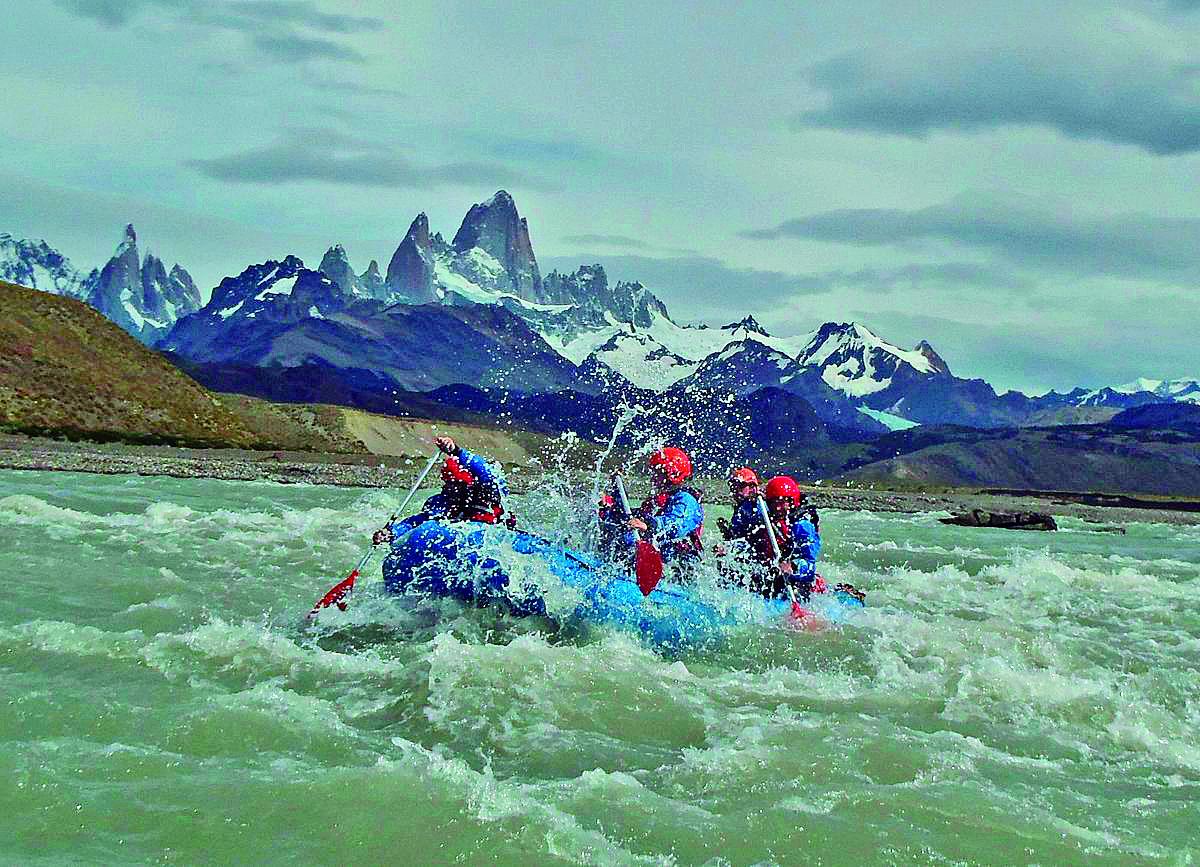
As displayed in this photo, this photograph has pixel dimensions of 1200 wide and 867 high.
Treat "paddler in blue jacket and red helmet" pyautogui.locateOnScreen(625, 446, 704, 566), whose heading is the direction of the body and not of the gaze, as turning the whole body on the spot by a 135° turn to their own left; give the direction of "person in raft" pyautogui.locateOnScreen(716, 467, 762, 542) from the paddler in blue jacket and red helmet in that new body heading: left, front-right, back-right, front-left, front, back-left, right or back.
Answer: front-left

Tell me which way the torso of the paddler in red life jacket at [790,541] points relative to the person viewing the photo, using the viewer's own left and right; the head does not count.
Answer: facing the viewer and to the left of the viewer

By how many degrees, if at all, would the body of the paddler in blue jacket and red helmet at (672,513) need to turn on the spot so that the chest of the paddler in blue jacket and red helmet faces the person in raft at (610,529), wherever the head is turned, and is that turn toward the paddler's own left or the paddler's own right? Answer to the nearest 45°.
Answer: approximately 90° to the paddler's own right

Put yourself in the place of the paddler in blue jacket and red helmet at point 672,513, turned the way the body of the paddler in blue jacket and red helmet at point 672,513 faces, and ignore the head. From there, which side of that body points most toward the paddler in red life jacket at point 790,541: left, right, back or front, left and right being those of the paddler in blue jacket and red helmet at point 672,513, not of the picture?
back

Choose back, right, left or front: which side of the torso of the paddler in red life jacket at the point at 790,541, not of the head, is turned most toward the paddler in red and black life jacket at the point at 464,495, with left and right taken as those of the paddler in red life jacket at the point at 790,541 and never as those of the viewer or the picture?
front

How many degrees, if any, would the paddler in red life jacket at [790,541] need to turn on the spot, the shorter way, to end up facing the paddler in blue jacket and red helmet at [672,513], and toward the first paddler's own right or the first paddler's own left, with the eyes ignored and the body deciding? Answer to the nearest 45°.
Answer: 0° — they already face them

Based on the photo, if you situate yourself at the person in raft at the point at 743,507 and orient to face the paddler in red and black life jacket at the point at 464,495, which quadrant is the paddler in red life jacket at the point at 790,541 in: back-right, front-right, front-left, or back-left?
back-left

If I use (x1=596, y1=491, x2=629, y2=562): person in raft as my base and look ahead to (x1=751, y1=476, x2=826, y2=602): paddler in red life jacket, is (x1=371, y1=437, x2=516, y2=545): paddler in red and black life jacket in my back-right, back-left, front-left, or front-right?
back-right

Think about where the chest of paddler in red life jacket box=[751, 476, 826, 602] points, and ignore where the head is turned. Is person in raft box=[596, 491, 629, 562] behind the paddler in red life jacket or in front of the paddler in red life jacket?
in front

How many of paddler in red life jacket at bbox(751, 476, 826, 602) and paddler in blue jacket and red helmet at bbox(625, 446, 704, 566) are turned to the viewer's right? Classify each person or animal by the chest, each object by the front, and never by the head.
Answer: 0
